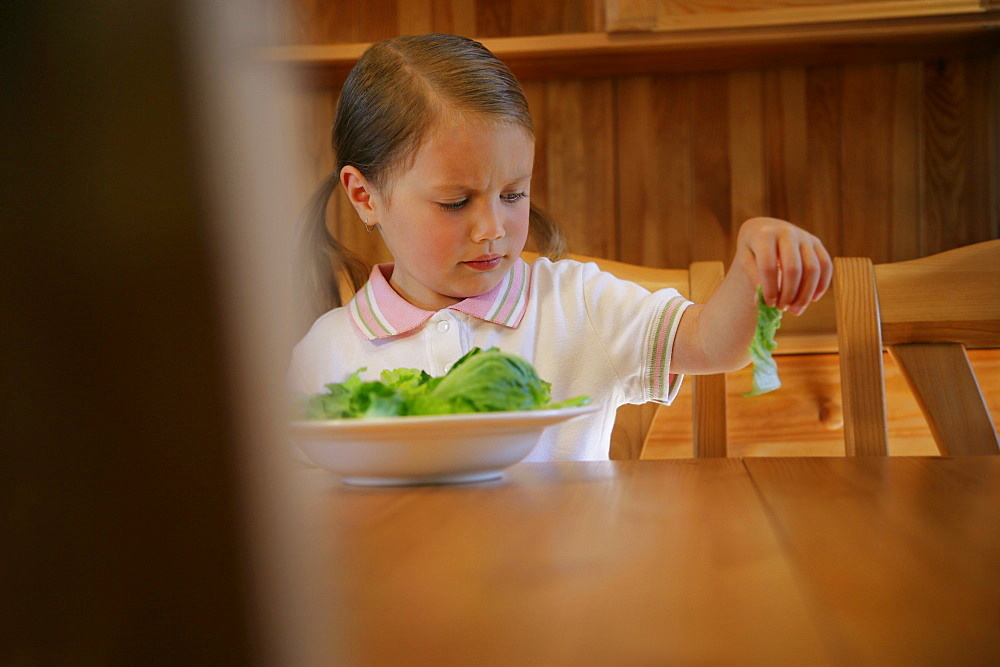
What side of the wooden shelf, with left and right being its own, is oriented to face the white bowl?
front

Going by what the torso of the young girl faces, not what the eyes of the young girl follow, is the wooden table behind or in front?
in front

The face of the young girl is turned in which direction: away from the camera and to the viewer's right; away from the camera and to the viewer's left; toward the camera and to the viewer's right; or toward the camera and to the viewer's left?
toward the camera and to the viewer's right

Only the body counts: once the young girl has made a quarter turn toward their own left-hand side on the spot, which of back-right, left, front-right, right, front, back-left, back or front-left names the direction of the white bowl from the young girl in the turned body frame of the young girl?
right

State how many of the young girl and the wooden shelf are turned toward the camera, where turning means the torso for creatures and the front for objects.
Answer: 2

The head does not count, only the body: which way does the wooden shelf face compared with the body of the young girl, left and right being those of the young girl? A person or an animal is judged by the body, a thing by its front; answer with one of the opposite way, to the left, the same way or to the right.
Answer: the same way

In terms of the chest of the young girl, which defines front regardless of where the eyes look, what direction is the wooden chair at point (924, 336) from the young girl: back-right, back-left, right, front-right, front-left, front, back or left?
left

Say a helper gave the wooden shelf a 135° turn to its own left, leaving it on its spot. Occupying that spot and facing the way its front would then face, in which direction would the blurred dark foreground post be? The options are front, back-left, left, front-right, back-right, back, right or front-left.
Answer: back-right

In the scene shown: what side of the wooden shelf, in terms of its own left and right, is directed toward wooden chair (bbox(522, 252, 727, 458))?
front

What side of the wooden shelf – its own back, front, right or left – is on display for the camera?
front

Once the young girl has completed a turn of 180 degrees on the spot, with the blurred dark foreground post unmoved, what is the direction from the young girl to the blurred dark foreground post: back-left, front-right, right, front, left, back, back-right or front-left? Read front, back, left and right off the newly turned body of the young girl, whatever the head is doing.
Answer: back

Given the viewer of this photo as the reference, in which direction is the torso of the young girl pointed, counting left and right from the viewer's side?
facing the viewer
